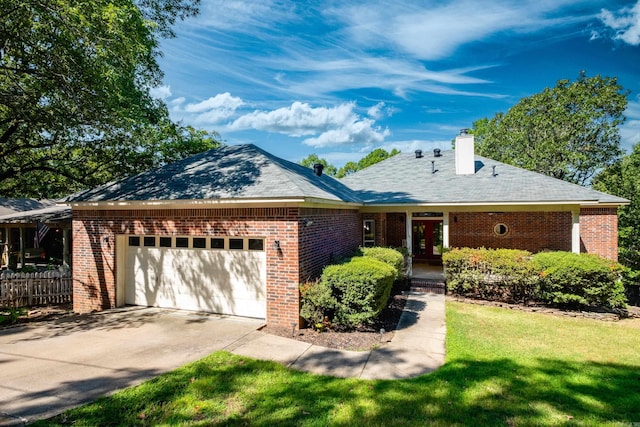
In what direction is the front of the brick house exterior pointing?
toward the camera

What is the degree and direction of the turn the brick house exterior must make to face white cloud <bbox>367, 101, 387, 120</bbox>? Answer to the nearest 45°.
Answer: approximately 180°

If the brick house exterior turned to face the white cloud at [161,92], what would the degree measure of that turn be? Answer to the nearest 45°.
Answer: approximately 135° to its right

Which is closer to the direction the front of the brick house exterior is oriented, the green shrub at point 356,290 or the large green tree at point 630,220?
the green shrub

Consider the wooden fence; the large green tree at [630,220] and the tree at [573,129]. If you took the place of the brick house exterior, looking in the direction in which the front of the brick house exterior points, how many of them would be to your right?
1

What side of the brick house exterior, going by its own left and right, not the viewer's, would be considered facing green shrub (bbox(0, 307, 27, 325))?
right

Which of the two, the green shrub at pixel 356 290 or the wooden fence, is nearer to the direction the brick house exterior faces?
the green shrub

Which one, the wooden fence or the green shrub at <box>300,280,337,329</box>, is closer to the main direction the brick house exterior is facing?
the green shrub

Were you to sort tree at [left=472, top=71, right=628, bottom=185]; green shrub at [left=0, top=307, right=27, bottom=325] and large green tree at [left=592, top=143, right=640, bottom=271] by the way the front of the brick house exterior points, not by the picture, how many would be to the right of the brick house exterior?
1

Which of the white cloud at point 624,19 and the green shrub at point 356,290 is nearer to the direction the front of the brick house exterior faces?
the green shrub

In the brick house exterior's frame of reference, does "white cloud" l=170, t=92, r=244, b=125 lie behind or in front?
behind
